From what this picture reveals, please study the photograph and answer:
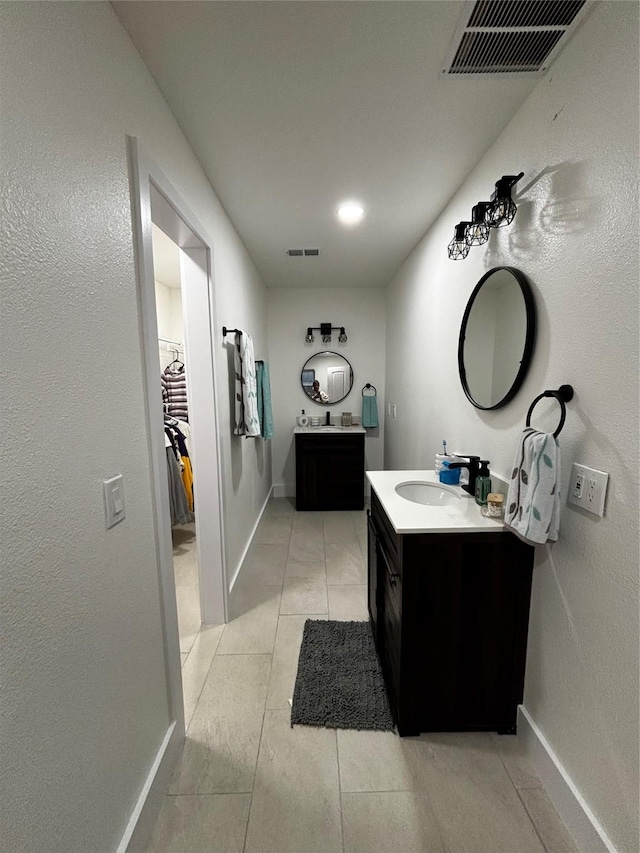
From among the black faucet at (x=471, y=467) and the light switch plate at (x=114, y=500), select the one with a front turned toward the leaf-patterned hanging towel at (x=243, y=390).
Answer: the black faucet

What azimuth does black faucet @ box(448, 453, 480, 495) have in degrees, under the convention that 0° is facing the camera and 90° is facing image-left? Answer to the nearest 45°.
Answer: approximately 90°

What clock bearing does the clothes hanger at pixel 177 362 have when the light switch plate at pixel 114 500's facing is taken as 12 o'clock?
The clothes hanger is roughly at 8 o'clock from the light switch plate.

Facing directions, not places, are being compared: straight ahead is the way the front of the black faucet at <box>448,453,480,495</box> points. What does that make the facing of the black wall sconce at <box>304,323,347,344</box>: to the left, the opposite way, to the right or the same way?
to the left

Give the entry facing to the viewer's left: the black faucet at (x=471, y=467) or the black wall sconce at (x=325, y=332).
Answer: the black faucet

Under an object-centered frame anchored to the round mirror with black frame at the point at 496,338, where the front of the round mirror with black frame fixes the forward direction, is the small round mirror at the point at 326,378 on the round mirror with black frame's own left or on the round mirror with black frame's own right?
on the round mirror with black frame's own right

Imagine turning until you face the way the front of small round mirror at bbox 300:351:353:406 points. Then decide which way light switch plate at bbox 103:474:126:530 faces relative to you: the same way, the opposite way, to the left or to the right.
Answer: to the left

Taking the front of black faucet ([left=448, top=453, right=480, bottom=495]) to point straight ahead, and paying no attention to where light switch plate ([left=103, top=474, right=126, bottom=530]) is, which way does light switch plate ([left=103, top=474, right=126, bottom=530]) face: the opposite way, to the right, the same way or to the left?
the opposite way

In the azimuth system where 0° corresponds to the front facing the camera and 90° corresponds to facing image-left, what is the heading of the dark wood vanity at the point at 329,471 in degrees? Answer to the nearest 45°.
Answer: approximately 0°

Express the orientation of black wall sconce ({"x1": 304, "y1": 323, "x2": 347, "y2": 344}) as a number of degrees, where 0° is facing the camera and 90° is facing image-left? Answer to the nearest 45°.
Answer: approximately 0°
